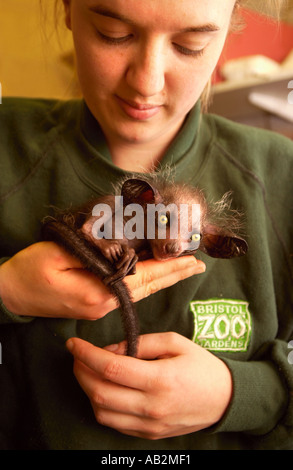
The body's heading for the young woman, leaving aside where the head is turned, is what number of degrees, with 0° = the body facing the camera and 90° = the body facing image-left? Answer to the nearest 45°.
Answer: approximately 0°
